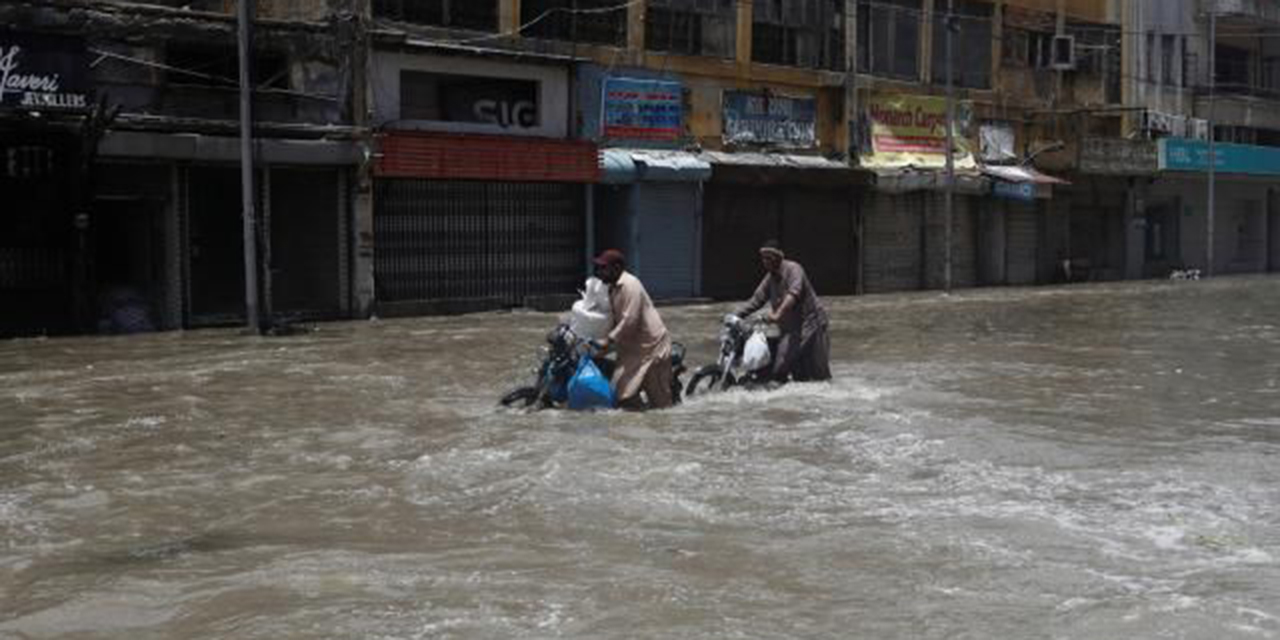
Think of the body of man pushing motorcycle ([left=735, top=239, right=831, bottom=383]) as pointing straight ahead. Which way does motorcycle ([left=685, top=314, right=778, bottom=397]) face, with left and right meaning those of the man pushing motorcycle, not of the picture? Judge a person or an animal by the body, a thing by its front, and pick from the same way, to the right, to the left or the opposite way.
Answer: the same way

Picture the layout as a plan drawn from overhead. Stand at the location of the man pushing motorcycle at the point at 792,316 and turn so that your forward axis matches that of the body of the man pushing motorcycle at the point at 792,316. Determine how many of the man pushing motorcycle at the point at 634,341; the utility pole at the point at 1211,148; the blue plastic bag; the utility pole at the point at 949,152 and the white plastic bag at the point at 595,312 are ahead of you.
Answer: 3

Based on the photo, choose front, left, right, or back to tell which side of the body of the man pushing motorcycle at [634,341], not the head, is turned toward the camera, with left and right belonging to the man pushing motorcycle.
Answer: left

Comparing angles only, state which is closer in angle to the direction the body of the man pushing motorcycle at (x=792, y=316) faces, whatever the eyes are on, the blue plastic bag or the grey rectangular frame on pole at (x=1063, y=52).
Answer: the blue plastic bag

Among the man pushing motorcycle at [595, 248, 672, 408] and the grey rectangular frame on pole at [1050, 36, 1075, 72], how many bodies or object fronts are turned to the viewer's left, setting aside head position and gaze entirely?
1

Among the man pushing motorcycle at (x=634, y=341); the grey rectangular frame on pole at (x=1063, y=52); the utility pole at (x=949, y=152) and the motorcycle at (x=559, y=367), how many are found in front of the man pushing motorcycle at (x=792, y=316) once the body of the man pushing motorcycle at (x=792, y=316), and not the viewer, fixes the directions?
2

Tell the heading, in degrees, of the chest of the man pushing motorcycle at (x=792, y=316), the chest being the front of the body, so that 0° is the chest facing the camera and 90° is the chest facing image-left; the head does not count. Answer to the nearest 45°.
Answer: approximately 45°

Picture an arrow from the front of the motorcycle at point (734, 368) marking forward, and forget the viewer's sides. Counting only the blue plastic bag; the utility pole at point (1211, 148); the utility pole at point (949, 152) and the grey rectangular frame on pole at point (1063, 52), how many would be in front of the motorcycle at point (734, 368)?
1

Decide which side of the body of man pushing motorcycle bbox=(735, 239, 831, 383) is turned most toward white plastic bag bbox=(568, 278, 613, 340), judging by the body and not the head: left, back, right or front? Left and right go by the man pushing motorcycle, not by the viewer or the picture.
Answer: front

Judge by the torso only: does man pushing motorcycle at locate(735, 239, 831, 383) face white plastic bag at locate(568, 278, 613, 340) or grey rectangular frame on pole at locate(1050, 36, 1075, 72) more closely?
the white plastic bag

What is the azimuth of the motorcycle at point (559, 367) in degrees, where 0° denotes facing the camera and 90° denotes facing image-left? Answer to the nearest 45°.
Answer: approximately 90°

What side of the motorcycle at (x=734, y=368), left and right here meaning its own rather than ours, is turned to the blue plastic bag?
front

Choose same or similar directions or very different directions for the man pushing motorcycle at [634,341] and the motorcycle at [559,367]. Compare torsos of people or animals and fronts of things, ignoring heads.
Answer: same or similar directions

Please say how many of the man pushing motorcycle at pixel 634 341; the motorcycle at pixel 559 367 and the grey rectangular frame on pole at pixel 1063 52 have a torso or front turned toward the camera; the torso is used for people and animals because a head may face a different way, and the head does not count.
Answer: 1

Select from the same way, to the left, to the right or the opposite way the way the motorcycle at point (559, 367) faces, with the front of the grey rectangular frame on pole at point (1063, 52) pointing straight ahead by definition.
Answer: to the right
